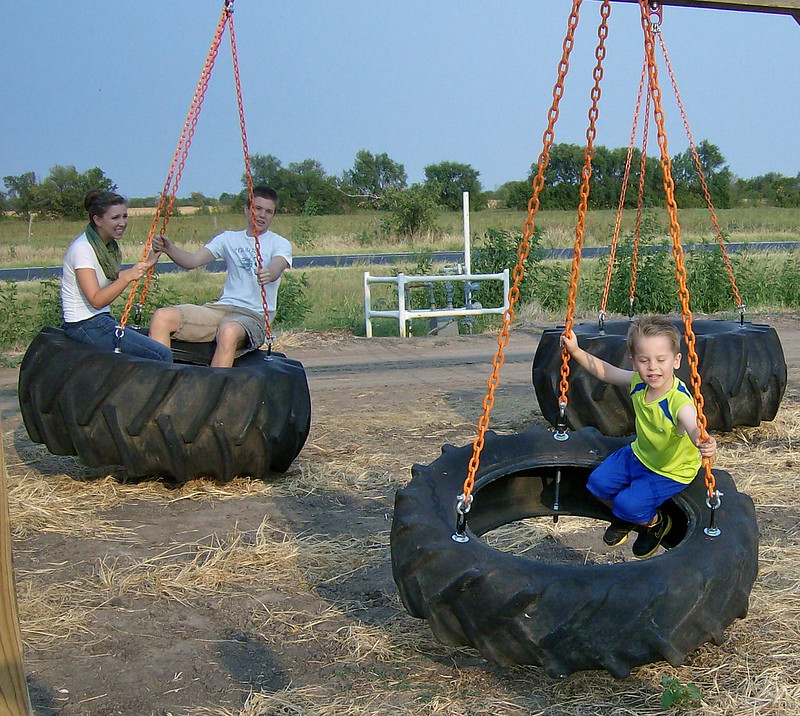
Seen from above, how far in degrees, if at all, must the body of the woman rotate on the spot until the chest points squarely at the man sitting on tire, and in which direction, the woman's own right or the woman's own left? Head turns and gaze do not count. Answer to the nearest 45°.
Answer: approximately 45° to the woman's own left

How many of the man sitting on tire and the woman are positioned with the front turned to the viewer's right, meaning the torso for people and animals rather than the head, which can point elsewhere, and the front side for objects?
1

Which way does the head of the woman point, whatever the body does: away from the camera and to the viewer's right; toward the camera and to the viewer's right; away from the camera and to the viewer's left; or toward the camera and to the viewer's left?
toward the camera and to the viewer's right

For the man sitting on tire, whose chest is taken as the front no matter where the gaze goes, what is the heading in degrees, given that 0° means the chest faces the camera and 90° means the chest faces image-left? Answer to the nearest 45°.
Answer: approximately 45°

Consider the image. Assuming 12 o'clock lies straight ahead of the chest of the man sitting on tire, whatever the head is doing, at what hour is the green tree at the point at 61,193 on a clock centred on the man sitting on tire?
The green tree is roughly at 4 o'clock from the man sitting on tire.

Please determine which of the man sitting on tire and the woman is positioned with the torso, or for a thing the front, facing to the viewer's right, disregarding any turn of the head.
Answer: the woman

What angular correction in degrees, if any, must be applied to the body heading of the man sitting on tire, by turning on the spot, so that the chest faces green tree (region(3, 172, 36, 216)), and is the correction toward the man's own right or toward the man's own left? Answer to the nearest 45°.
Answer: approximately 135° to the man's own right

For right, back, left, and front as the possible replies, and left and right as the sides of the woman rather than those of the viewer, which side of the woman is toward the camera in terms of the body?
right
